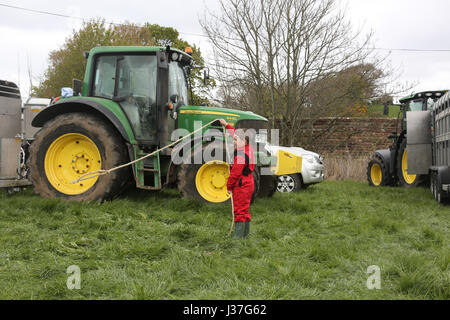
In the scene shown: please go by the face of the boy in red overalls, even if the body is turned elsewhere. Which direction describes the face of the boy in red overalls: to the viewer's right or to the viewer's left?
to the viewer's left

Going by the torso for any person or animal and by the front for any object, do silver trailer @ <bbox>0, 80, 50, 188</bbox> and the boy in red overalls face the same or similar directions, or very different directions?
very different directions

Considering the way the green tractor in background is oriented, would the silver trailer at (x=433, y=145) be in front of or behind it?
behind

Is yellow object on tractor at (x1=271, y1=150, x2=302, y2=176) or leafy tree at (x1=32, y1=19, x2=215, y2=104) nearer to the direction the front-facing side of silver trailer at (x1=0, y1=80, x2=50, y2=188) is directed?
the yellow object on tractor

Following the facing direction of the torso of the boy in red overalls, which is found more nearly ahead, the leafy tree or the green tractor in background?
the leafy tree

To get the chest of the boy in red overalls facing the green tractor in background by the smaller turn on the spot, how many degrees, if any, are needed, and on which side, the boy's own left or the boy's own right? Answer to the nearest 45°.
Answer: approximately 135° to the boy's own right

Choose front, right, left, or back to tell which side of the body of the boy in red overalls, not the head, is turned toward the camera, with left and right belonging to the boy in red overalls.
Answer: left

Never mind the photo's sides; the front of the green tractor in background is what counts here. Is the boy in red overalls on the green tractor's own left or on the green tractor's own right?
on the green tractor's own left

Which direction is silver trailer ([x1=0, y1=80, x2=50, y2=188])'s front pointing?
to the viewer's right
